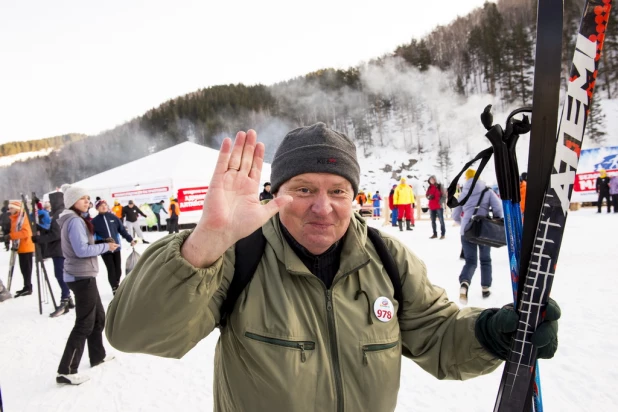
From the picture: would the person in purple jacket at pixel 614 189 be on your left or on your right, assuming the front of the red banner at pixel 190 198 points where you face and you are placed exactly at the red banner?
on your left

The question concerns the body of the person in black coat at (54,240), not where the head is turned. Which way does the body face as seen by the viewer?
to the viewer's left

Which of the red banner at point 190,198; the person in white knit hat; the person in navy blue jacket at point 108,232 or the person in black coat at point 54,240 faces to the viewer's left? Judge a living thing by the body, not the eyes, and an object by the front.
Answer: the person in black coat at point 54,240

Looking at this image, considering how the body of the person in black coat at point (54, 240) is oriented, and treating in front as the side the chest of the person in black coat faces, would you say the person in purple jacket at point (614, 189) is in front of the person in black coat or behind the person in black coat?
behind

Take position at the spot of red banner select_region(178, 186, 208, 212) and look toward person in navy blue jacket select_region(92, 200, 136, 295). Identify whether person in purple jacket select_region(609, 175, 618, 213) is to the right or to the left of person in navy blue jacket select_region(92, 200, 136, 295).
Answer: left

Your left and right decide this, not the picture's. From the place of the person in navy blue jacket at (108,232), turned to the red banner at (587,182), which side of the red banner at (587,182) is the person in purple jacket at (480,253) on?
right

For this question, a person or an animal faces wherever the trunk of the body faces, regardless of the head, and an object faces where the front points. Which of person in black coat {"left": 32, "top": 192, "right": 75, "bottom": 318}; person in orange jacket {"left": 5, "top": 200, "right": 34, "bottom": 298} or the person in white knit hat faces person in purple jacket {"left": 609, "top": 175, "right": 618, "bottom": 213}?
the person in white knit hat
